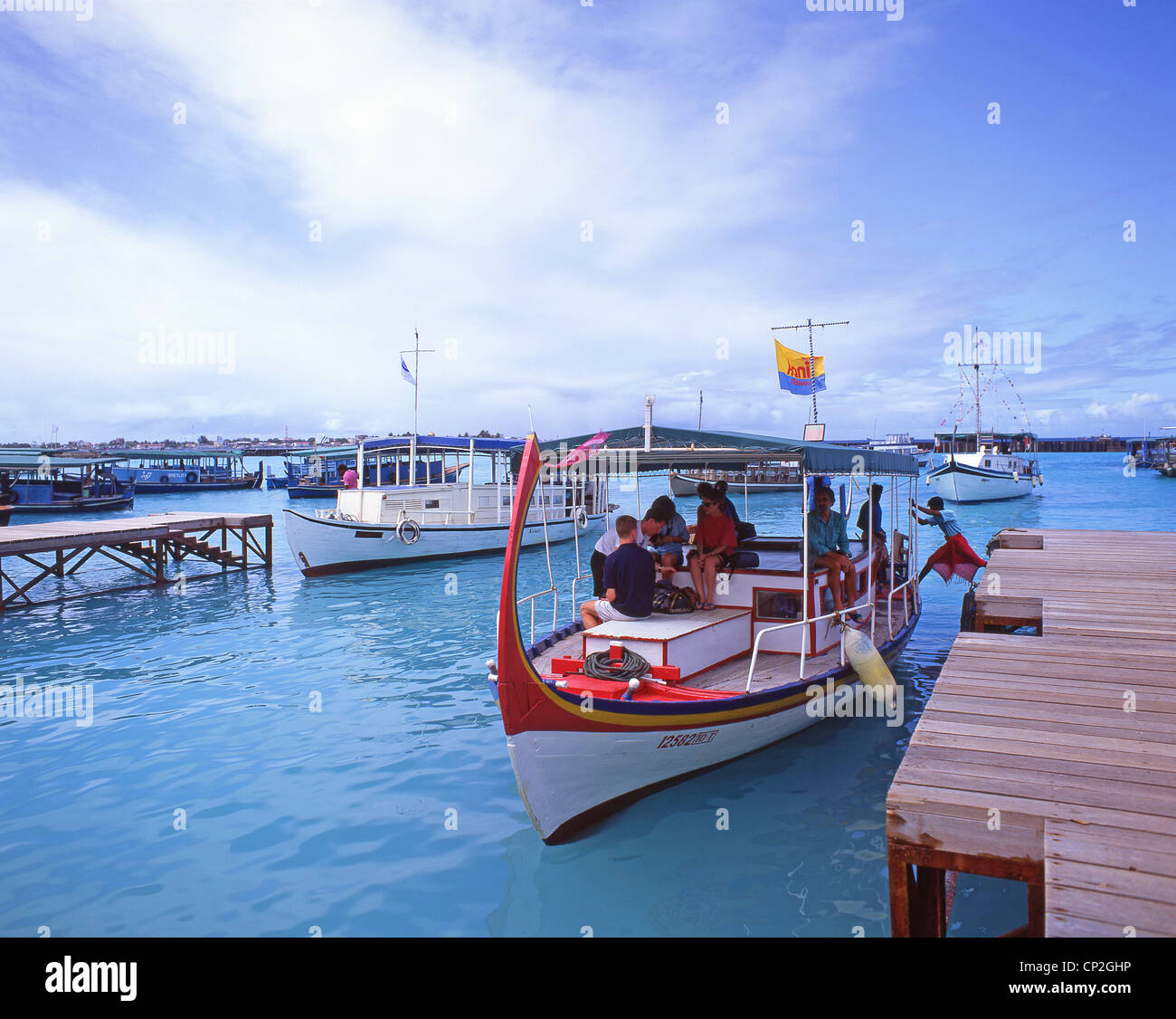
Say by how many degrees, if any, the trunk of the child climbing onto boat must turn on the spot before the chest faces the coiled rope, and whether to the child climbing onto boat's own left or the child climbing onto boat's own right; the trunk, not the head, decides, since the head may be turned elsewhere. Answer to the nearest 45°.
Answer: approximately 90° to the child climbing onto boat's own left

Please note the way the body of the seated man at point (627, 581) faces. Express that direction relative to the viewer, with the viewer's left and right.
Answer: facing away from the viewer and to the left of the viewer

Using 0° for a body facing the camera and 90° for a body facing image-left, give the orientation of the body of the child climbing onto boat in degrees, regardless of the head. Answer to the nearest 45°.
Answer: approximately 90°

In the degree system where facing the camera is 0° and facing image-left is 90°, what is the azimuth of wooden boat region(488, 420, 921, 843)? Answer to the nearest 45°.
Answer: approximately 45°

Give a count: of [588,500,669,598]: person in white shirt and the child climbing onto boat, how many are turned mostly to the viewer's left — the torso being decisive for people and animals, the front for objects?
1

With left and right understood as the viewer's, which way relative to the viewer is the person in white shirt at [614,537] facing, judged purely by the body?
facing to the right of the viewer
